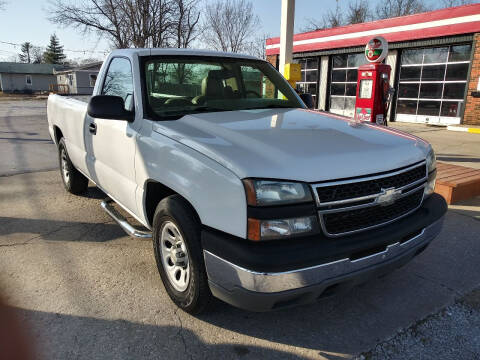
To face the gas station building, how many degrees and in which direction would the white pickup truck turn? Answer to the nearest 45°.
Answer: approximately 90° to its left

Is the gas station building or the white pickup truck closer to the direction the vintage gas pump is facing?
the white pickup truck

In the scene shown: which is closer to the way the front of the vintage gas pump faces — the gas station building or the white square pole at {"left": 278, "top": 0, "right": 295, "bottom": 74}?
the white square pole

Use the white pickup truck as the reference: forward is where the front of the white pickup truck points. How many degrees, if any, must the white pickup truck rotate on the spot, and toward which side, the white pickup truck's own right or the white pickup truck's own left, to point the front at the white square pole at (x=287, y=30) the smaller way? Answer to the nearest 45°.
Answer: approximately 135° to the white pickup truck's own left

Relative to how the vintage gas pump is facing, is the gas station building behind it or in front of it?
behind

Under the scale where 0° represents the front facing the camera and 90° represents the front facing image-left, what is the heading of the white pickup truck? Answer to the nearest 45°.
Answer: approximately 315°

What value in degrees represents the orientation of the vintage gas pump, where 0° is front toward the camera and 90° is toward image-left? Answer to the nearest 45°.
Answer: approximately 45°
